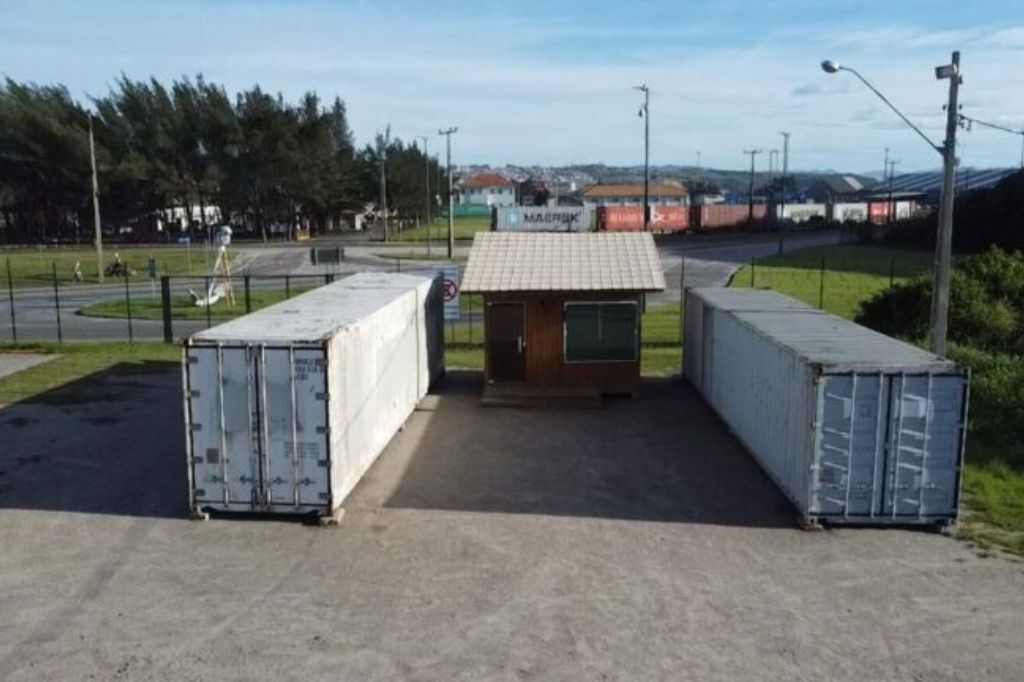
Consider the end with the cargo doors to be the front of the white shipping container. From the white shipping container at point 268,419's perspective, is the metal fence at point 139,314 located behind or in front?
behind

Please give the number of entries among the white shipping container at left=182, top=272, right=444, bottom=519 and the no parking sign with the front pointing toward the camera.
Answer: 2

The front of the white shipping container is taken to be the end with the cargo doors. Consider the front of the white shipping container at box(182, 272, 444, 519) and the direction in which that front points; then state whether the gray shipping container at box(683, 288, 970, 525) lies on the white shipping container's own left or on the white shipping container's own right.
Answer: on the white shipping container's own left

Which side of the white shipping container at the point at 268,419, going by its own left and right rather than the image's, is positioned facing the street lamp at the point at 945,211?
left

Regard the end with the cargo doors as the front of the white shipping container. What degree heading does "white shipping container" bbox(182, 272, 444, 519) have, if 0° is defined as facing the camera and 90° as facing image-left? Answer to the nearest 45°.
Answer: approximately 0°

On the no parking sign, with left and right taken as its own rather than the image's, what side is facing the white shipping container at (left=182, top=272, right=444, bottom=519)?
front

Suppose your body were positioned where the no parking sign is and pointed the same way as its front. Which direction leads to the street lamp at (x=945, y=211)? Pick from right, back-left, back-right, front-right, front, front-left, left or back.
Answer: front-left

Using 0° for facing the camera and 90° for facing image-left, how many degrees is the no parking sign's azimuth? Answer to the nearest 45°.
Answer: approximately 0°

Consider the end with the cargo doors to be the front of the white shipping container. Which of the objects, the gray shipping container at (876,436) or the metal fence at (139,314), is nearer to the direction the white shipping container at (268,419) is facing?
the gray shipping container
